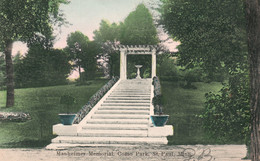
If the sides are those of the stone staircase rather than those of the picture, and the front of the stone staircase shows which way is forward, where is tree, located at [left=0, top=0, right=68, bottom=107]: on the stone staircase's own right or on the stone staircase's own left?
on the stone staircase's own right

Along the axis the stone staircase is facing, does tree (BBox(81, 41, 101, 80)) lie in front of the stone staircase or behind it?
behind

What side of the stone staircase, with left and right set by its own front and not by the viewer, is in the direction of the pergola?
back

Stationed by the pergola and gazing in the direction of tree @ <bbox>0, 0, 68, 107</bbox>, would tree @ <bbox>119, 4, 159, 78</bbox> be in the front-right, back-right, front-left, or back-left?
back-right

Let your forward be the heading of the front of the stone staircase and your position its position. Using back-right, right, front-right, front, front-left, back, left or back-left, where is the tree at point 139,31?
back

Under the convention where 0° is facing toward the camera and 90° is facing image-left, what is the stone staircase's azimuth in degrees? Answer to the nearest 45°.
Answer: approximately 0°

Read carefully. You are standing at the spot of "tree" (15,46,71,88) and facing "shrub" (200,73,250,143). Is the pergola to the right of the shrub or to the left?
left
